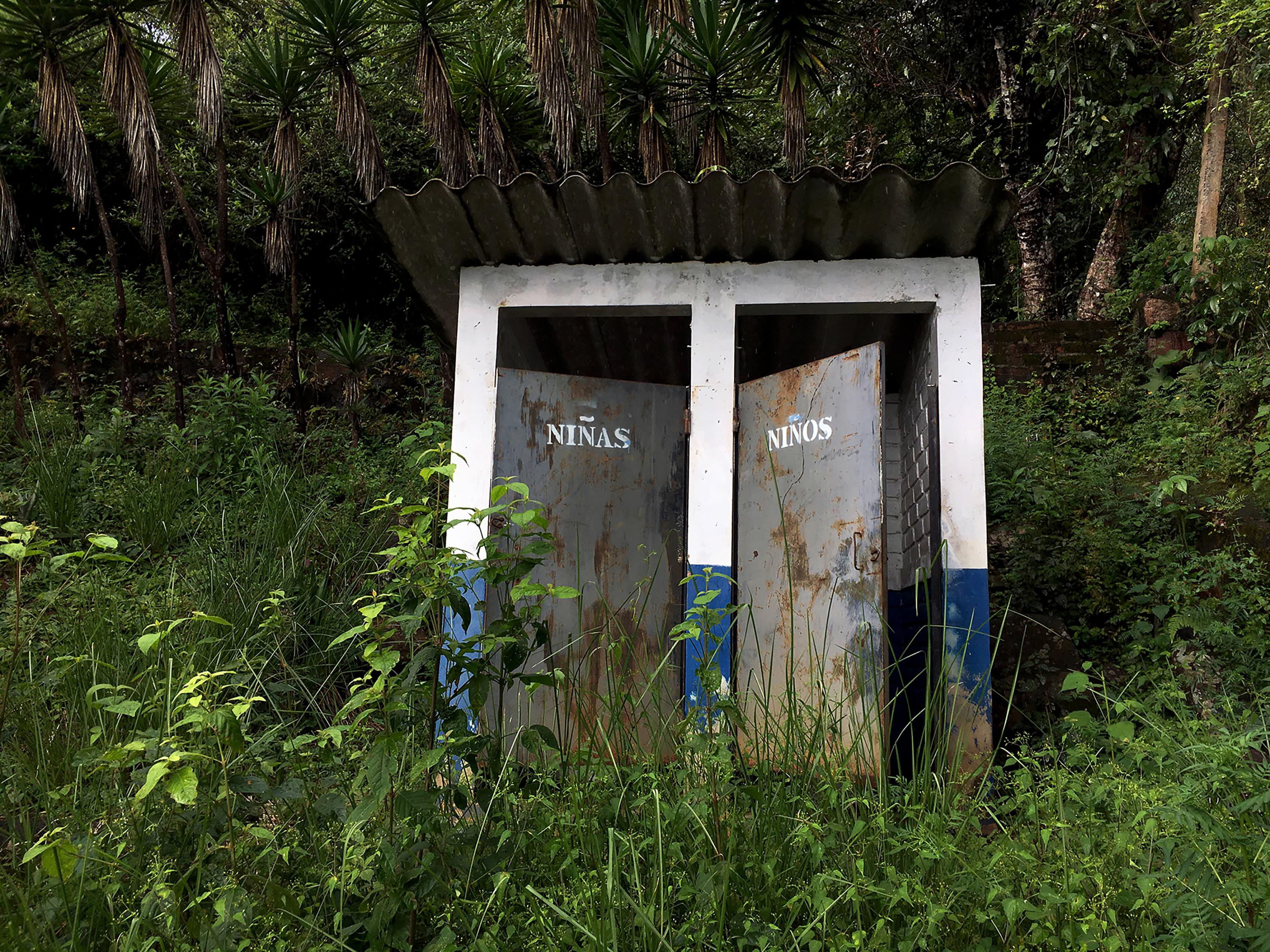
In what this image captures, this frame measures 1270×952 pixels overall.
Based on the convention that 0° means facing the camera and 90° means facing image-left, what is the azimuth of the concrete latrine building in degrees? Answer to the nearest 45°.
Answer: approximately 0°

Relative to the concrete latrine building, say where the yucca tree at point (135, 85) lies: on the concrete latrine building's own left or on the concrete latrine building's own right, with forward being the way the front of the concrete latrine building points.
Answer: on the concrete latrine building's own right

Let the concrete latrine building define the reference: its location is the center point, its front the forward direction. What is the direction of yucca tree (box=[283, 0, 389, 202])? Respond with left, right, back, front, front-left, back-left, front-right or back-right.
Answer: back-right

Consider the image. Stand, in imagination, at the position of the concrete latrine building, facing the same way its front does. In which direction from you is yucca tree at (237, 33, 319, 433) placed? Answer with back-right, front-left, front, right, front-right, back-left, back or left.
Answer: back-right

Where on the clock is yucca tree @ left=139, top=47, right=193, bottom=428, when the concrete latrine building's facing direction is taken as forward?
The yucca tree is roughly at 4 o'clock from the concrete latrine building.

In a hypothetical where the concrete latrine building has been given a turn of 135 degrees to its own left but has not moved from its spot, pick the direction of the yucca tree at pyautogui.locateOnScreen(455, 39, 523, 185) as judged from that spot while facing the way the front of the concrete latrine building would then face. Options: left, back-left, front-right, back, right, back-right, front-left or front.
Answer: left

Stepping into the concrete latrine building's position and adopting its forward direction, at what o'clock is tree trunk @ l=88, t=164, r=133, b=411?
The tree trunk is roughly at 4 o'clock from the concrete latrine building.

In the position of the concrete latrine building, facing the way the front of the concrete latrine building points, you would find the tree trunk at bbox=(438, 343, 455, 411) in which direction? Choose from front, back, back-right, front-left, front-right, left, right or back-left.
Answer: back-right

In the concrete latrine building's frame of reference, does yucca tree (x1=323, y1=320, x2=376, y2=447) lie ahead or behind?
behind

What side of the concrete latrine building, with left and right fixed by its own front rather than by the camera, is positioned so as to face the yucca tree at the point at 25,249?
right
